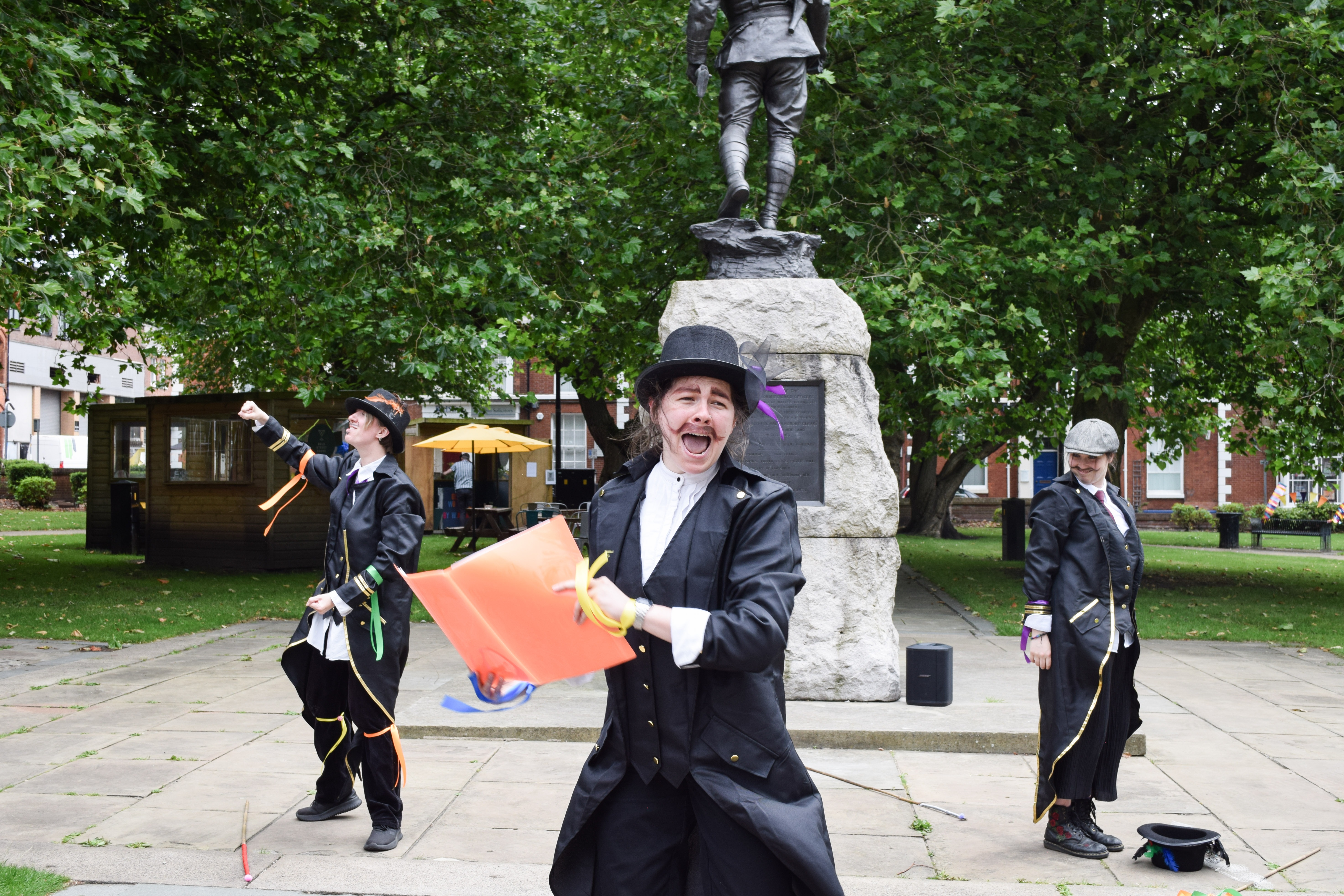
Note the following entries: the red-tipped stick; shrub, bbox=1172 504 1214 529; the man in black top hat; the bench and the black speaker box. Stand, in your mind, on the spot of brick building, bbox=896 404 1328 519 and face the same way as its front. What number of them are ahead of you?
5

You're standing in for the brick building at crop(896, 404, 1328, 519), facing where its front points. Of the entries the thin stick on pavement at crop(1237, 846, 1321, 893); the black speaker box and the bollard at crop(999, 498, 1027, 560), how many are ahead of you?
3

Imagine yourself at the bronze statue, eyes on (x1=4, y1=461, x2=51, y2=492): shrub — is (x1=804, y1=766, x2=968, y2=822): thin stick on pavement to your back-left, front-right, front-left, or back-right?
back-left

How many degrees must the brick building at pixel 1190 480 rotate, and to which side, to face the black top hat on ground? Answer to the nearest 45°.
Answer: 0° — it already faces it

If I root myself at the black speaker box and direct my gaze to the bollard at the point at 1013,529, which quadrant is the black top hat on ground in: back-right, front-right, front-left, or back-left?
back-right

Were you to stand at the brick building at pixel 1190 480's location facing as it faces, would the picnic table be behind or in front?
in front
